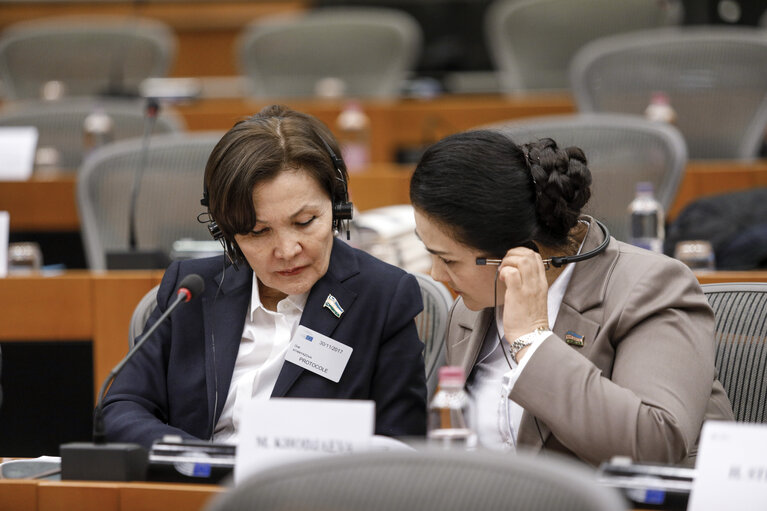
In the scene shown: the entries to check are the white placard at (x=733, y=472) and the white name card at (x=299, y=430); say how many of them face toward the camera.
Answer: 2

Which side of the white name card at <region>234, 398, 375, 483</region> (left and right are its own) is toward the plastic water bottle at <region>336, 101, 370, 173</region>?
back

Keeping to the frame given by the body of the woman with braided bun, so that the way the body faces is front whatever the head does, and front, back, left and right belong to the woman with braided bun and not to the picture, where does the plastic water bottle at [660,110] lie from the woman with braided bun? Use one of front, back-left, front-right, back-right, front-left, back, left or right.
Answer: back-right

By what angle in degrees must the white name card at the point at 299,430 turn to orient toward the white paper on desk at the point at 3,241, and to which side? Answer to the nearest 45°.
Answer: approximately 135° to its right

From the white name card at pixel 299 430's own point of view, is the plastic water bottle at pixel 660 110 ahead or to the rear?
to the rear

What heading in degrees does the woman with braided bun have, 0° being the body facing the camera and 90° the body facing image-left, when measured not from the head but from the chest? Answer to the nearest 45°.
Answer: approximately 45°
